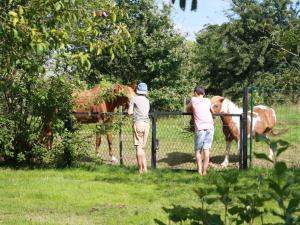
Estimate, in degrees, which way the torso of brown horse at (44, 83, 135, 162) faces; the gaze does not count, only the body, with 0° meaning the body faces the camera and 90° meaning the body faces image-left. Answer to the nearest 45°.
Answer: approximately 270°

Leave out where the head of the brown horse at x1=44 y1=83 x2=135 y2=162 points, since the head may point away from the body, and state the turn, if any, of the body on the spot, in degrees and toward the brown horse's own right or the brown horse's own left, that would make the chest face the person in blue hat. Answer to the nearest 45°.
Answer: approximately 45° to the brown horse's own right

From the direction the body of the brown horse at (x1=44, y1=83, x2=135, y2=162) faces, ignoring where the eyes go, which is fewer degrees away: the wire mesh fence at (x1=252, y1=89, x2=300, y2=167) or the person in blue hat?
the wire mesh fence

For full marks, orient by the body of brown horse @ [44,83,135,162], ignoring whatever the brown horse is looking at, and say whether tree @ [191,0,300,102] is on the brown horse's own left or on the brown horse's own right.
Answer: on the brown horse's own left

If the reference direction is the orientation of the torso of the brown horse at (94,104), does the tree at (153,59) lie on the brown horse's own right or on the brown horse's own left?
on the brown horse's own left

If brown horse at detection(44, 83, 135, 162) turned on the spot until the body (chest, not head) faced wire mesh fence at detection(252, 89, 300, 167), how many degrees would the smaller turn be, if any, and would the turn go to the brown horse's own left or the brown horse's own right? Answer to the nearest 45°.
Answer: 0° — it already faces it

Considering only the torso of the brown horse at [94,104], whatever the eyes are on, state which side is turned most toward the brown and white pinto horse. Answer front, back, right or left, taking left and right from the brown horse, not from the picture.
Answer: front

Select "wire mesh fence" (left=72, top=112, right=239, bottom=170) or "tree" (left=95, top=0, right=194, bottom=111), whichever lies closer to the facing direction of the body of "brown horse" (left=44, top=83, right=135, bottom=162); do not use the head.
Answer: the wire mesh fence

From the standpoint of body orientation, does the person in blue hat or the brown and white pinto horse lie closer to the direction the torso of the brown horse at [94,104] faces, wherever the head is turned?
the brown and white pinto horse

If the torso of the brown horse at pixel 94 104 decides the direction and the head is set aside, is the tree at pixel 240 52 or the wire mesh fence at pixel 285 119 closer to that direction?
the wire mesh fence
